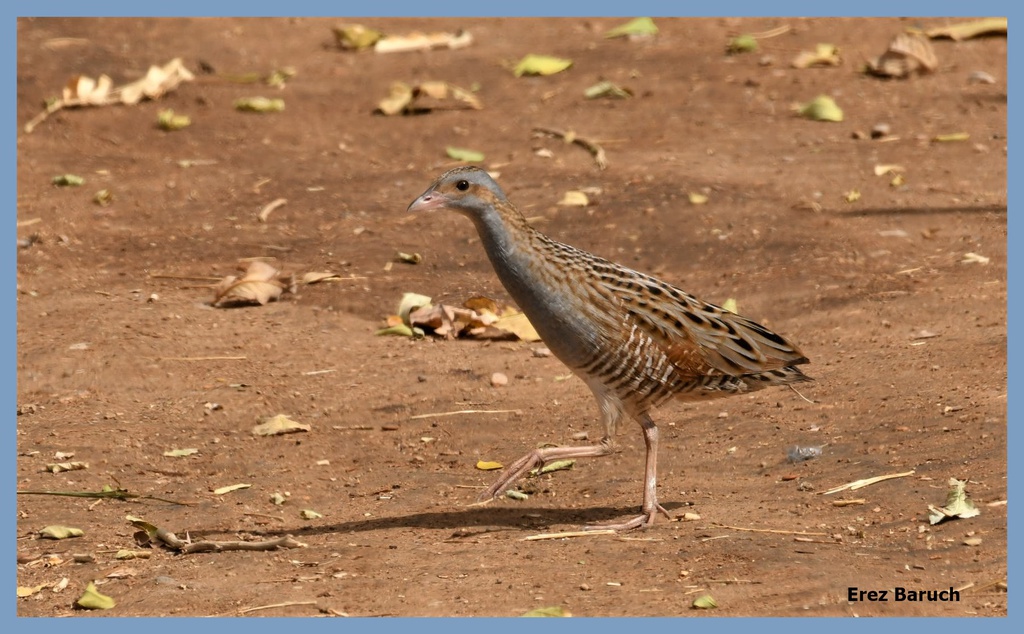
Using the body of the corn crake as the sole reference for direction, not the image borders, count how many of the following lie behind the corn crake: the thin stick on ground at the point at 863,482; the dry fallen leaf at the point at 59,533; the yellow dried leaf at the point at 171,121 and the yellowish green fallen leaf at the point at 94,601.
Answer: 1

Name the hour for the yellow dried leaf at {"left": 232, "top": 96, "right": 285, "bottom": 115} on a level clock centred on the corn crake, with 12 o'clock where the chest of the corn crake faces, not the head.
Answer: The yellow dried leaf is roughly at 2 o'clock from the corn crake.

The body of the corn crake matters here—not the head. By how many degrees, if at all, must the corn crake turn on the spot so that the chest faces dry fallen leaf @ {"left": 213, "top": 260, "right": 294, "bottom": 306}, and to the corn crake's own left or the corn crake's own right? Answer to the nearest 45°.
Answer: approximately 45° to the corn crake's own right

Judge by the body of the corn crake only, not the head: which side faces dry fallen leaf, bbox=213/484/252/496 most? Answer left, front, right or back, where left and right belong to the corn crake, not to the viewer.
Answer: front

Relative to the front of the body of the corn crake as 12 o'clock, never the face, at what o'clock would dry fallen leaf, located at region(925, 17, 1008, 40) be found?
The dry fallen leaf is roughly at 4 o'clock from the corn crake.

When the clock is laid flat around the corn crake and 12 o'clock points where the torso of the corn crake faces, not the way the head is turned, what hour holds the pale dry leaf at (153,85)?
The pale dry leaf is roughly at 2 o'clock from the corn crake.

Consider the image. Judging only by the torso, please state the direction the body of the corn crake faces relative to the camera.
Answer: to the viewer's left

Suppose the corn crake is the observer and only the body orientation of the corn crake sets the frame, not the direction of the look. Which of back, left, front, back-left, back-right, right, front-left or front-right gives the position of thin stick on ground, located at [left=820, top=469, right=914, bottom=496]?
back

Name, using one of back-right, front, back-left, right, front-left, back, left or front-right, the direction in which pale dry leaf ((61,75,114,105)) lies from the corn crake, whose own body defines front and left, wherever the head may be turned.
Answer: front-right

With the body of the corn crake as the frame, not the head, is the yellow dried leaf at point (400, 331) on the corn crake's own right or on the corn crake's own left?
on the corn crake's own right

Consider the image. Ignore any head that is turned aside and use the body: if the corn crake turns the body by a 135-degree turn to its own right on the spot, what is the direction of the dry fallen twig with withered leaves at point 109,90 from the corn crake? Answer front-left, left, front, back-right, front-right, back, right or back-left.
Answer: left

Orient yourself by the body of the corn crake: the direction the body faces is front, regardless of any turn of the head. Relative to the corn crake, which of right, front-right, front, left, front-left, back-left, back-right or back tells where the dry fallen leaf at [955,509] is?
back

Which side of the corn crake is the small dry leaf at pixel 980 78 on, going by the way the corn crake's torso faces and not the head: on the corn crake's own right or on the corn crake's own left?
on the corn crake's own right

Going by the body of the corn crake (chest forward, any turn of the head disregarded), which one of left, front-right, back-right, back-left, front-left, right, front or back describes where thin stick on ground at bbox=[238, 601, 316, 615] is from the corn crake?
front-left

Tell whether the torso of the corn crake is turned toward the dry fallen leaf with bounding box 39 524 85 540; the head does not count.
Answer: yes

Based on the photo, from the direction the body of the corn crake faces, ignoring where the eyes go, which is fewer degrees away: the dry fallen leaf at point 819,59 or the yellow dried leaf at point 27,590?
the yellow dried leaf
